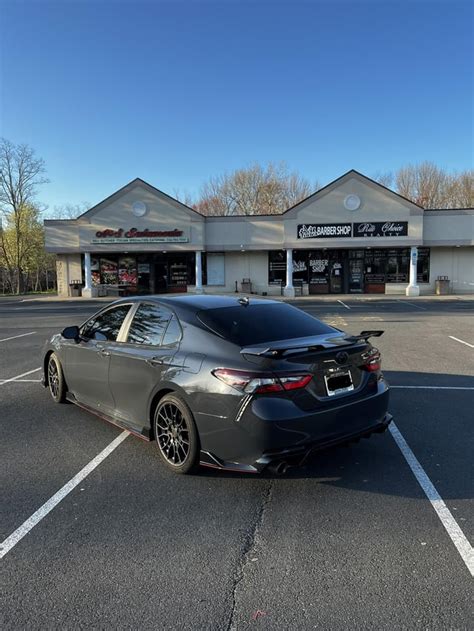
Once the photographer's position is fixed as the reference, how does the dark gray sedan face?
facing away from the viewer and to the left of the viewer
